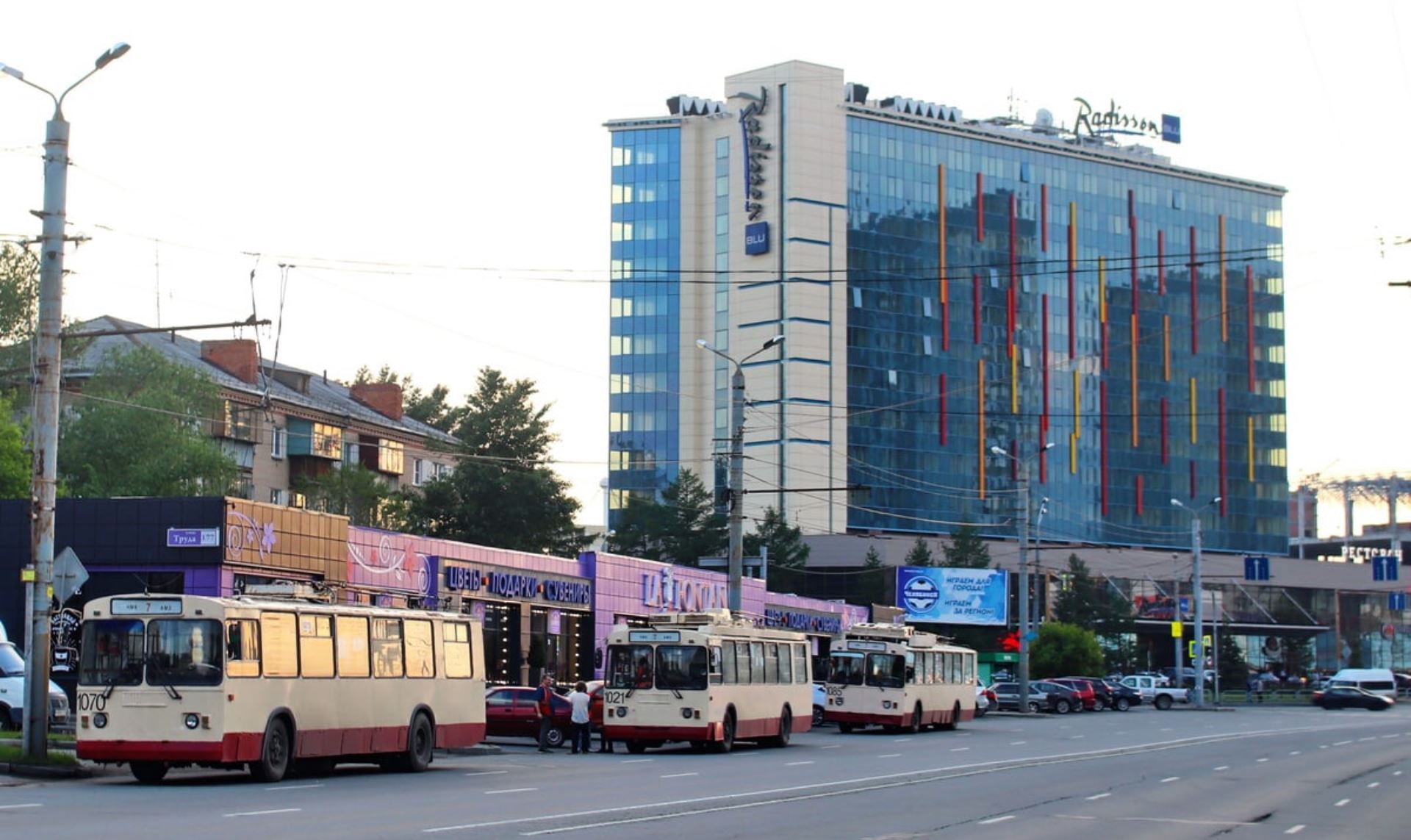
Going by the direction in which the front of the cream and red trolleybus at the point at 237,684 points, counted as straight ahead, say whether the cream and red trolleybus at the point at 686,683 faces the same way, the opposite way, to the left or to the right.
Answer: the same way

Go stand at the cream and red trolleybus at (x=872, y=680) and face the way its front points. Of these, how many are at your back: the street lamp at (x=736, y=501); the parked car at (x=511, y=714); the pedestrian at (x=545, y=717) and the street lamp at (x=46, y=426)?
0

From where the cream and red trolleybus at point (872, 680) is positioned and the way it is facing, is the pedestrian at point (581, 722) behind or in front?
in front

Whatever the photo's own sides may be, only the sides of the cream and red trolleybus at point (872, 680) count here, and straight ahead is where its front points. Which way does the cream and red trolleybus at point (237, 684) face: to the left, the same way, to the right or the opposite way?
the same way

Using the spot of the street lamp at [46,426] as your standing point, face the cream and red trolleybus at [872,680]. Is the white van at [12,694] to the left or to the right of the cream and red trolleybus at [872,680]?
left

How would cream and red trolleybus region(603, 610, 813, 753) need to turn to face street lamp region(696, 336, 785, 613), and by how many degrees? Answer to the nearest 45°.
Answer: approximately 135° to its right

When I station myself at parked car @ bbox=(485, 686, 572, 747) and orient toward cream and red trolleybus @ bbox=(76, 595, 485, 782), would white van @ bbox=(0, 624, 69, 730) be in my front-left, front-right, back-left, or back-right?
front-right

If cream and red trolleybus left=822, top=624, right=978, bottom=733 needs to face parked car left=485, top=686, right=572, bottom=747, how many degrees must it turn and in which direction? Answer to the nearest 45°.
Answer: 0° — it already faces it

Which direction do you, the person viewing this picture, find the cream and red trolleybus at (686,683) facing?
facing the viewer and to the left of the viewer

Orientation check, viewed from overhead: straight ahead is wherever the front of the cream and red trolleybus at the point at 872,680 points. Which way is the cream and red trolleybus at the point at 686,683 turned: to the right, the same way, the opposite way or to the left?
the same way

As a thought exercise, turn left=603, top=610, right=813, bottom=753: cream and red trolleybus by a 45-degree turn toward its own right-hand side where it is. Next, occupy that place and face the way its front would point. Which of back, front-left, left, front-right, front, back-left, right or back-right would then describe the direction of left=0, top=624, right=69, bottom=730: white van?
front

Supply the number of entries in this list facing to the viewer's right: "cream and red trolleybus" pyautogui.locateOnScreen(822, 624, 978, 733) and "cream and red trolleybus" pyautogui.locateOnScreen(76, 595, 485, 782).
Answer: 0

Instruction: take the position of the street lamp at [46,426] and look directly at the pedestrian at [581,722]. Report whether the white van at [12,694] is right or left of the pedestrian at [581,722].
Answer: left

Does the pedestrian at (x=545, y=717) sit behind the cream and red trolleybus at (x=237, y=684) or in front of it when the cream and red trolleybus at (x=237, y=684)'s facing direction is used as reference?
behind

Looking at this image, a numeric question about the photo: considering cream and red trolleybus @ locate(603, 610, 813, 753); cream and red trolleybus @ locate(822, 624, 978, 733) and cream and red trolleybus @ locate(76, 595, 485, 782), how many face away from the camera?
0

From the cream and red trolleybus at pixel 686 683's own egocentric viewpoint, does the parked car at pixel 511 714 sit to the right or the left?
on its right
